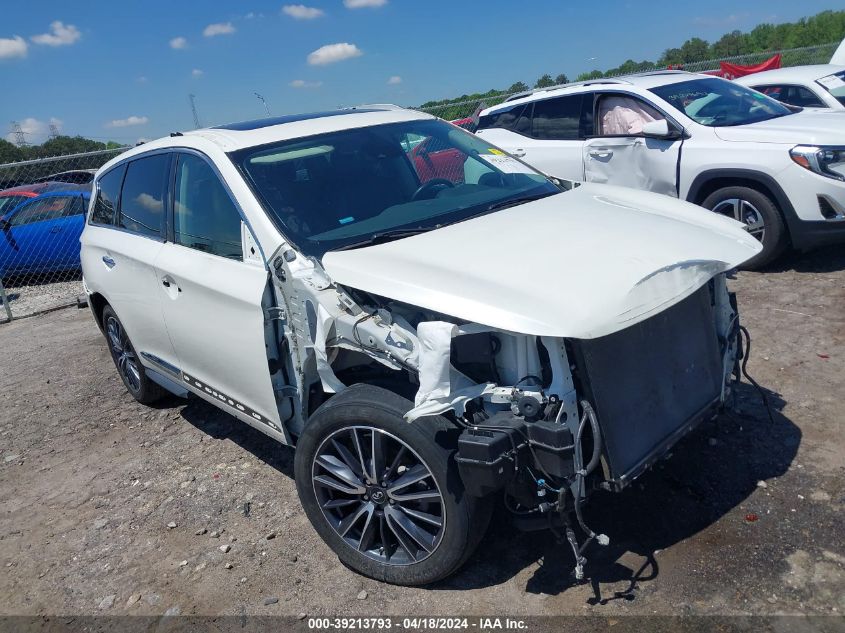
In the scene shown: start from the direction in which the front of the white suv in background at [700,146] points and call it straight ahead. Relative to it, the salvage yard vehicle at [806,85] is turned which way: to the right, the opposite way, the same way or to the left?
the same way

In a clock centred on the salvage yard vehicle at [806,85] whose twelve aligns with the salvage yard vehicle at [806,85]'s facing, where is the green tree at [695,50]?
The green tree is roughly at 7 o'clock from the salvage yard vehicle.

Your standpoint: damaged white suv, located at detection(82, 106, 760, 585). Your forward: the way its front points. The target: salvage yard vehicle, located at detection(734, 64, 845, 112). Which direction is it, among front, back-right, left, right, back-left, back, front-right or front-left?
left

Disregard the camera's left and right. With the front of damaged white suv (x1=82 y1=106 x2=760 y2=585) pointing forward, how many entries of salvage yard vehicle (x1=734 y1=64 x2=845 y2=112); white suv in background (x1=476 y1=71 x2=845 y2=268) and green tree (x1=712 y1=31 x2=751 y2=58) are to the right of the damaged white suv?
0

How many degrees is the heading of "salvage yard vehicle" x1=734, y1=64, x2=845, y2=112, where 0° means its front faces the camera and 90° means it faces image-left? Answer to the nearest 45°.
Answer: approximately 315°

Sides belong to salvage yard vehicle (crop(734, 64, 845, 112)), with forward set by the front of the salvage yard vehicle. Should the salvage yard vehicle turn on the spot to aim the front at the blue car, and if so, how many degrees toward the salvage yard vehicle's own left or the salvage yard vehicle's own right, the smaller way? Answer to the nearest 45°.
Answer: approximately 90° to the salvage yard vehicle's own right

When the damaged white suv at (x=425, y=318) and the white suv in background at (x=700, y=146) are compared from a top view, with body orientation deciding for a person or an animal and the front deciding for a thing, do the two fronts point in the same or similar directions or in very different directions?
same or similar directions

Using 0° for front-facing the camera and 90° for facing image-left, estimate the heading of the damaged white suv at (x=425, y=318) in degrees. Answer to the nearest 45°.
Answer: approximately 315°

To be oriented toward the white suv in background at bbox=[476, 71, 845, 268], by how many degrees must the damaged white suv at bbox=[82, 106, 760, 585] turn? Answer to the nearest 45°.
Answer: approximately 90° to its left

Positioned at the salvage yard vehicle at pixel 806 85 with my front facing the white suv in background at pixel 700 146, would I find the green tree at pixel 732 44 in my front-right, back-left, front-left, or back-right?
back-right

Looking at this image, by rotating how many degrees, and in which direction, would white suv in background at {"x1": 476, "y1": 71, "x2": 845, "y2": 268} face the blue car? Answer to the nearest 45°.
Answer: approximately 135° to its right

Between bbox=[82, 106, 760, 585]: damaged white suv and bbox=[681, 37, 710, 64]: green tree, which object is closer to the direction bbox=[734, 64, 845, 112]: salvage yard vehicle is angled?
the damaged white suv
